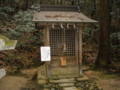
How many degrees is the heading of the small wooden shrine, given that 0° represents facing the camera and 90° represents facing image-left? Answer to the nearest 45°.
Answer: approximately 0°

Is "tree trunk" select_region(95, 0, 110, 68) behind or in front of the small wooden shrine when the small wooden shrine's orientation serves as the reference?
behind
